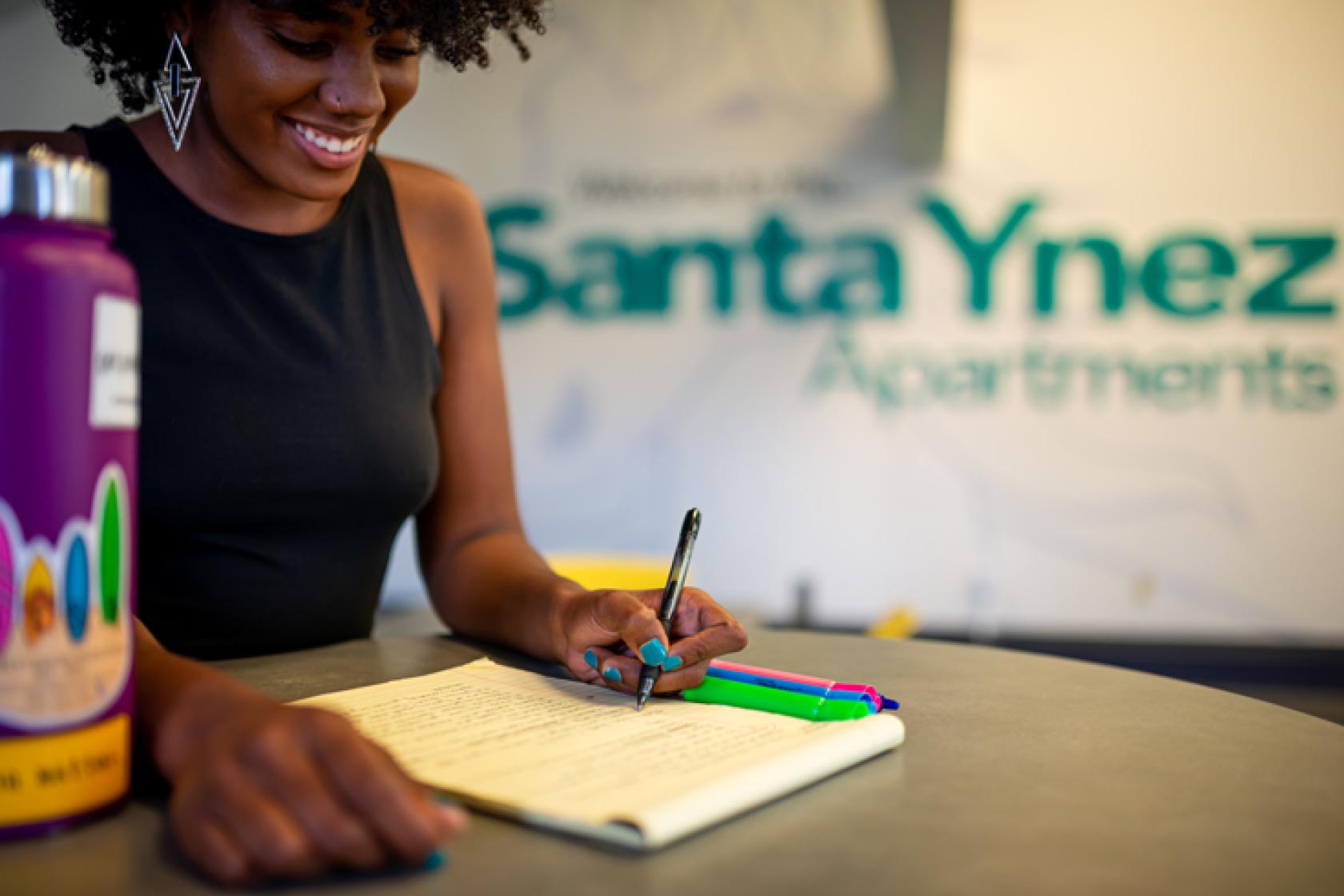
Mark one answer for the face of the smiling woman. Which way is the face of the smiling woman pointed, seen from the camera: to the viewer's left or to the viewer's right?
to the viewer's right

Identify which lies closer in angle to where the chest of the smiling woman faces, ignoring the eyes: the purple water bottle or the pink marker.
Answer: the pink marker

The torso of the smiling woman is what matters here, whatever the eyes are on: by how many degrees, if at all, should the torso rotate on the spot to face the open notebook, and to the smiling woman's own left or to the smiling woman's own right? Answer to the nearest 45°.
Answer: approximately 45° to the smiling woman's own right

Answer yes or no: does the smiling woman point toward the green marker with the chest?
yes

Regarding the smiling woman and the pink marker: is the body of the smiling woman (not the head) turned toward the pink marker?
yes

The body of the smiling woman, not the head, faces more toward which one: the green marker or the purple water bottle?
the green marker

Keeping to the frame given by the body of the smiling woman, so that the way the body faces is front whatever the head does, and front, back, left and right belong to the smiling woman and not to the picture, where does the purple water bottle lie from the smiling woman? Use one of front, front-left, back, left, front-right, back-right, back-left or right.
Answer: front-right

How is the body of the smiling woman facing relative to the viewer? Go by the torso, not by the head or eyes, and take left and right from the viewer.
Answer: facing the viewer and to the right of the viewer
